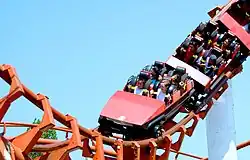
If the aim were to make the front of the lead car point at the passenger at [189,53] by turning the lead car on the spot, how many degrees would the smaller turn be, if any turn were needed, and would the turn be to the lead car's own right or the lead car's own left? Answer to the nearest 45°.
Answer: approximately 180°

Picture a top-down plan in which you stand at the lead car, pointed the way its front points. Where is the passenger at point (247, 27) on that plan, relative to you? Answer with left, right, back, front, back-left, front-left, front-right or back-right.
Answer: back

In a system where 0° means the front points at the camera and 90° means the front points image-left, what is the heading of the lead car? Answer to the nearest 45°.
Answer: approximately 45°

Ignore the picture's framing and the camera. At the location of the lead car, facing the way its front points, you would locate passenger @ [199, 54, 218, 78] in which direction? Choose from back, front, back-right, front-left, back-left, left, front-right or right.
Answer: back
